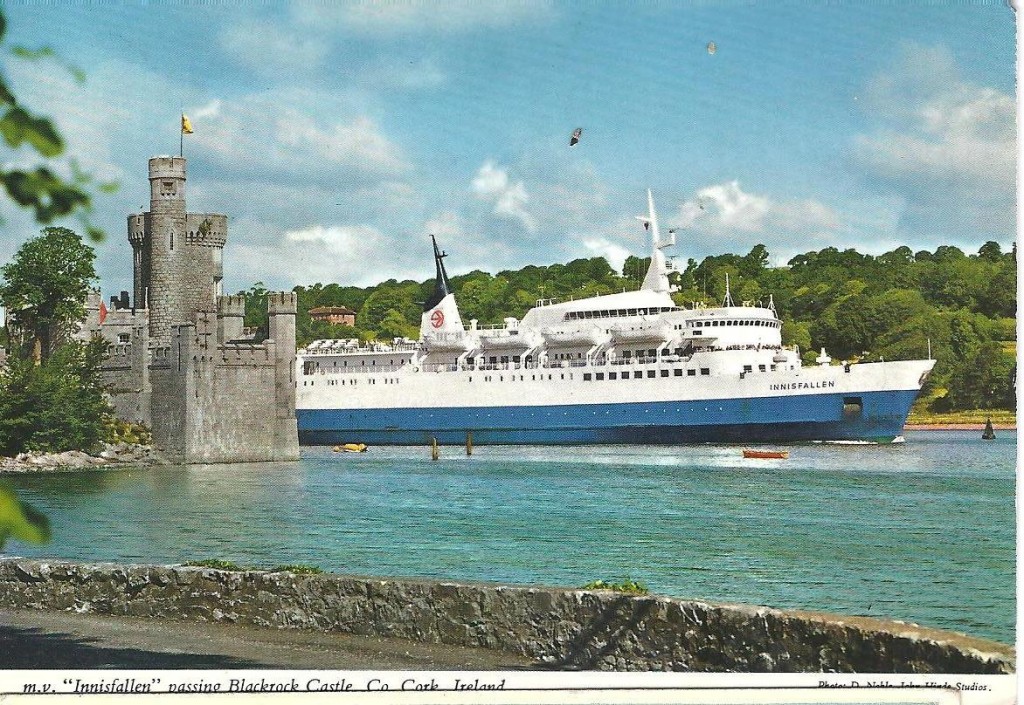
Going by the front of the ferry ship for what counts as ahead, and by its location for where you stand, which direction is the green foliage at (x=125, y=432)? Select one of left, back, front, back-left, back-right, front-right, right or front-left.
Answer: back-right

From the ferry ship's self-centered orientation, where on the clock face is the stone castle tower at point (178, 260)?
The stone castle tower is roughly at 6 o'clock from the ferry ship.

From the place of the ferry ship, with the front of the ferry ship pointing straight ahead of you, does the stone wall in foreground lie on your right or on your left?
on your right

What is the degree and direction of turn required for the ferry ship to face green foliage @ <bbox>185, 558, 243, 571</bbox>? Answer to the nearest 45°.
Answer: approximately 90° to its right

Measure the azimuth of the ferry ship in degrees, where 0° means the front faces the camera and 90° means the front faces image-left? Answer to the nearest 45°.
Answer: approximately 270°
